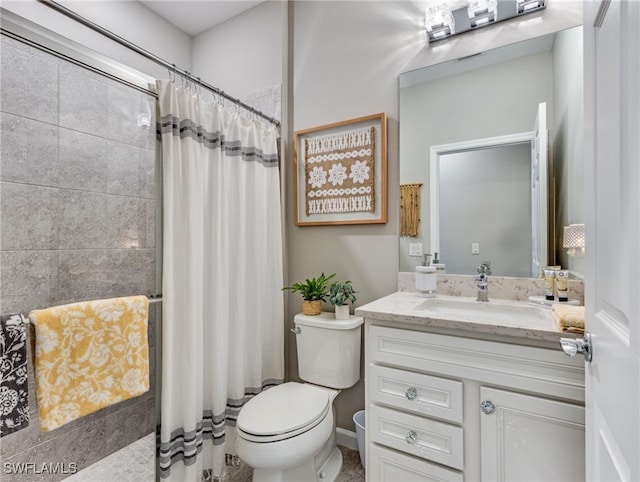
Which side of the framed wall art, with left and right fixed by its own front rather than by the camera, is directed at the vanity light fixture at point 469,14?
left

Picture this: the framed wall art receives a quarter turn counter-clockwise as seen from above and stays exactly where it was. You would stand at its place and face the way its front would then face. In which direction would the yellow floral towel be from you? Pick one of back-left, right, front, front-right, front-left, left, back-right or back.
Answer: right

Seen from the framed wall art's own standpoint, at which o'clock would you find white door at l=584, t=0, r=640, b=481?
The white door is roughly at 10 o'clock from the framed wall art.

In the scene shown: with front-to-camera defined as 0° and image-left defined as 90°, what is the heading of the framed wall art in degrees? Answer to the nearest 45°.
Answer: approximately 45°

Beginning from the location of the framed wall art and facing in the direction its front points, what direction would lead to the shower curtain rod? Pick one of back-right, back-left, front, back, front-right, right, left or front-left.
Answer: front
